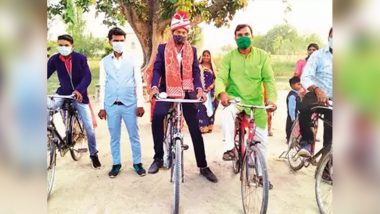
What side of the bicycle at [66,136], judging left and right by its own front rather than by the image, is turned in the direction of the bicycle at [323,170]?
left

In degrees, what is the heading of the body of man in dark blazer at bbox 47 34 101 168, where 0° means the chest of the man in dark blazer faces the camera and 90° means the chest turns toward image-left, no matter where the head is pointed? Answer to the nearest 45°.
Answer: approximately 0°

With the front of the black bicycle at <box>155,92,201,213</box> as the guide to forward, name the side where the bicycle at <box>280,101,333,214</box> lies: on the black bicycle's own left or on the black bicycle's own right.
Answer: on the black bicycle's own left

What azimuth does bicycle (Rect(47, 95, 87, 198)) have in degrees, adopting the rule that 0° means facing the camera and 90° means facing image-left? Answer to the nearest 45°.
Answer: approximately 45°

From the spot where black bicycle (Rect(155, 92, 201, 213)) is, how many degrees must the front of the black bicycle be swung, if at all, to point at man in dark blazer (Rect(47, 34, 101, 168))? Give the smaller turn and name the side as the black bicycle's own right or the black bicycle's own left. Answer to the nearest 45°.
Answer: approximately 90° to the black bicycle's own right

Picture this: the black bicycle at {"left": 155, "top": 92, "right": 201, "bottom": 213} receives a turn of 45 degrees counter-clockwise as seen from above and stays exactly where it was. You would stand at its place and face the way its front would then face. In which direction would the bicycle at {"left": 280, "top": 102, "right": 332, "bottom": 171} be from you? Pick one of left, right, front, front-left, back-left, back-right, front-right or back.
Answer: front-left

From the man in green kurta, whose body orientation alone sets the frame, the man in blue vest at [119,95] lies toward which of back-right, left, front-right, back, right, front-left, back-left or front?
right

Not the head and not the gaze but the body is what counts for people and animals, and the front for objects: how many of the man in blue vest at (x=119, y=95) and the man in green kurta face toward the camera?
2

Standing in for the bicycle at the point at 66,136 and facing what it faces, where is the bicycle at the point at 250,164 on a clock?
the bicycle at the point at 250,164 is roughly at 8 o'clock from the bicycle at the point at 66,136.

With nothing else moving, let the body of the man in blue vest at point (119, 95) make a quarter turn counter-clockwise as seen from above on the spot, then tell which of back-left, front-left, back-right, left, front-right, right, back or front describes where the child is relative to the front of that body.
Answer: front

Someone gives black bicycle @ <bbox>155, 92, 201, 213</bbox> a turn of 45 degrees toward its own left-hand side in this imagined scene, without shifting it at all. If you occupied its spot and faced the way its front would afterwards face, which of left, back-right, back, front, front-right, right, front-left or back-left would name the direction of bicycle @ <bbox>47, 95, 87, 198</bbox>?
back-right

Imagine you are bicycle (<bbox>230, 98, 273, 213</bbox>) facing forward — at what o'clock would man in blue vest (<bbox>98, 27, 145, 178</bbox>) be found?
The man in blue vest is roughly at 3 o'clock from the bicycle.
